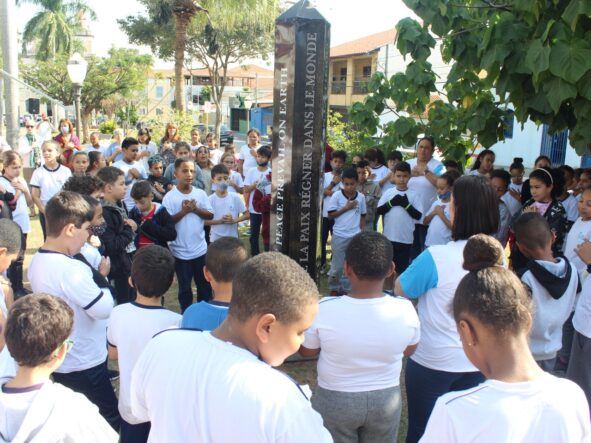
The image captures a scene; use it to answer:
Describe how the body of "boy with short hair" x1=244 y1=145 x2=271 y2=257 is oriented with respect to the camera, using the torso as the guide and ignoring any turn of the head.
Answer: toward the camera

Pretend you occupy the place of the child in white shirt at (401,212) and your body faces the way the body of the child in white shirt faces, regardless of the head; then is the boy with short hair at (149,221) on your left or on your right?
on your right

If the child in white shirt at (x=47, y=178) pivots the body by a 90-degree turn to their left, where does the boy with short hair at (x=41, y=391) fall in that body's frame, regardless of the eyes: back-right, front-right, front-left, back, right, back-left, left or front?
right

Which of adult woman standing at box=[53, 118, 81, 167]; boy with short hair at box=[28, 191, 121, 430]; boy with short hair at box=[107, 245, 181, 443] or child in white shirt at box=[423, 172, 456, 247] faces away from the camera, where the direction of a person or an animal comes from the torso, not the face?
boy with short hair at box=[107, 245, 181, 443]

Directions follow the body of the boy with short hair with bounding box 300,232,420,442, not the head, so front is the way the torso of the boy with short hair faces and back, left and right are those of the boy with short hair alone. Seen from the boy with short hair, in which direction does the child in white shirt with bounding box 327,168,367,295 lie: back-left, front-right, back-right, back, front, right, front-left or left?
front

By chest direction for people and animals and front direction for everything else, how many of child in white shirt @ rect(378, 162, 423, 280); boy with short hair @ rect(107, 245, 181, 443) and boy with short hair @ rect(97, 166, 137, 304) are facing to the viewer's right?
1

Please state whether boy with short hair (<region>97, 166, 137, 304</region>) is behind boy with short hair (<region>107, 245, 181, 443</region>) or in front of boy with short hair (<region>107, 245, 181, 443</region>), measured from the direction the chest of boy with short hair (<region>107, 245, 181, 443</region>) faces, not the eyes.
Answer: in front

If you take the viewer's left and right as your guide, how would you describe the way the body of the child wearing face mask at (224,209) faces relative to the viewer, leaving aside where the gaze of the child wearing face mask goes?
facing the viewer

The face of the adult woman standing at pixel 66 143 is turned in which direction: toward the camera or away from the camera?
toward the camera

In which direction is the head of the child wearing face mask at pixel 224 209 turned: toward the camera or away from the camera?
toward the camera

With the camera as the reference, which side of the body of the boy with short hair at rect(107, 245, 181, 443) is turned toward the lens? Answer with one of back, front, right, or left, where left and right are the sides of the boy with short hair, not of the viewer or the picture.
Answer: back

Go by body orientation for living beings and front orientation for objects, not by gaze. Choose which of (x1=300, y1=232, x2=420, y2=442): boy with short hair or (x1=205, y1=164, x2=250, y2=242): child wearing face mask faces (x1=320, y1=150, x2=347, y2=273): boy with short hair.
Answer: (x1=300, y1=232, x2=420, y2=442): boy with short hair

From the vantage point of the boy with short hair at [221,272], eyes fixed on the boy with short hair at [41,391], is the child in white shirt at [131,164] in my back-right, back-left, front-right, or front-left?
back-right

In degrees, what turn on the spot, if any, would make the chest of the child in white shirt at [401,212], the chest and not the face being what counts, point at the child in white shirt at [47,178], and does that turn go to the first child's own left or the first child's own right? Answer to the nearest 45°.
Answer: approximately 90° to the first child's own right

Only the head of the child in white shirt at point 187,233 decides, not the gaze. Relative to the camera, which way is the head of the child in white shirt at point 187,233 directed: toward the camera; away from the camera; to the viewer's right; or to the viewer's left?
toward the camera

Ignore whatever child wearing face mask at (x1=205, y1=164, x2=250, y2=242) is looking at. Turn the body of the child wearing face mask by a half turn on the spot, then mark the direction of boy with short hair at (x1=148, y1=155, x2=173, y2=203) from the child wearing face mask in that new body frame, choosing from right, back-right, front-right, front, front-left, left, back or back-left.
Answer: front-left

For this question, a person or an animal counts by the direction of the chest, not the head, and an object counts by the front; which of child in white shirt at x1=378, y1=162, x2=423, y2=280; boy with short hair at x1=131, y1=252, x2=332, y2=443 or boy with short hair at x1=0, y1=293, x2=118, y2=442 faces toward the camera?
the child in white shirt

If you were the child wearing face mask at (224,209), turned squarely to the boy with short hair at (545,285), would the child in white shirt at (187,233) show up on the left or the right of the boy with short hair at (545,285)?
right

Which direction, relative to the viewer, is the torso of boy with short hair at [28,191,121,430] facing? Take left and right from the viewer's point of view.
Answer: facing to the right of the viewer
